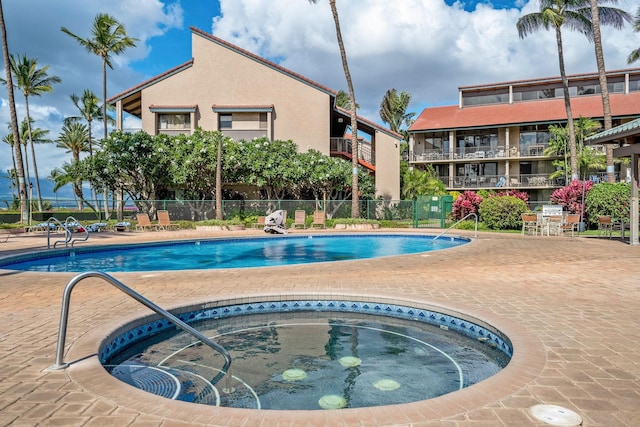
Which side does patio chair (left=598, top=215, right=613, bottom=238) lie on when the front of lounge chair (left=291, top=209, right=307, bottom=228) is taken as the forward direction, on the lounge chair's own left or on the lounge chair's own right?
on the lounge chair's own left

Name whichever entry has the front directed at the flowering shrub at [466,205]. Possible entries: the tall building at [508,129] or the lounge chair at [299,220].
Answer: the tall building

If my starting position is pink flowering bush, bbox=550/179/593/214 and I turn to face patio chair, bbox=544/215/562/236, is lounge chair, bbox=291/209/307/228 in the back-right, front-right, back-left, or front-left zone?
front-right

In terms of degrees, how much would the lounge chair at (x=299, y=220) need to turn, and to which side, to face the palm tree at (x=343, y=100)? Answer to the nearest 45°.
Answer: approximately 180°

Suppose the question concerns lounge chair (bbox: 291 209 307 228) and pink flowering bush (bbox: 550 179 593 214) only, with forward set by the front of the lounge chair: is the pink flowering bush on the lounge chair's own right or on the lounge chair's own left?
on the lounge chair's own left

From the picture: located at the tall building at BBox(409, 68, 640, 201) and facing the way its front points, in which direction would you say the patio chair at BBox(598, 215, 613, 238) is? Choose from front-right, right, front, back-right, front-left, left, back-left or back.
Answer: front

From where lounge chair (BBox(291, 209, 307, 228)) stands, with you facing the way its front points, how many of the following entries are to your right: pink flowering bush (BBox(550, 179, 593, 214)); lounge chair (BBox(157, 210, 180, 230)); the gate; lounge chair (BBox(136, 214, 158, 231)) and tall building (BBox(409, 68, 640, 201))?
2

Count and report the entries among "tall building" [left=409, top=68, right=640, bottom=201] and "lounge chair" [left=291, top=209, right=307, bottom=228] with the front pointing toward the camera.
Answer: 2

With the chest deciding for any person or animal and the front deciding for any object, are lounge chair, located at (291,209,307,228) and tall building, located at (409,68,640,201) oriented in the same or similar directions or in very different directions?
same or similar directions

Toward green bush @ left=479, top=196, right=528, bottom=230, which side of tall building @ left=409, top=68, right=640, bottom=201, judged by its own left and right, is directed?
front

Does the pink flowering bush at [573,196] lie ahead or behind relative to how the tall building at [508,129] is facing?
ahead

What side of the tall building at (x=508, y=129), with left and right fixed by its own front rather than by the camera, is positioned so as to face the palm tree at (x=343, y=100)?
right

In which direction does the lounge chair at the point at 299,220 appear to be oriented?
toward the camera

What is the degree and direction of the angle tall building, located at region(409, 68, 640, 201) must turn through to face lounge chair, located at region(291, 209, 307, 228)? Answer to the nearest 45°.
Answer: approximately 45° to its right

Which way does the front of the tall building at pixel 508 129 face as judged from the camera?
facing the viewer

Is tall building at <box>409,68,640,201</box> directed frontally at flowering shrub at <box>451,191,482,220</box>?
yes

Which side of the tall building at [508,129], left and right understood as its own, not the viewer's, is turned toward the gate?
front

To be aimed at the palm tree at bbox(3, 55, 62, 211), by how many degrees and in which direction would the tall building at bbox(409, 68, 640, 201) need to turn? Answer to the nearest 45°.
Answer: approximately 45° to its right
